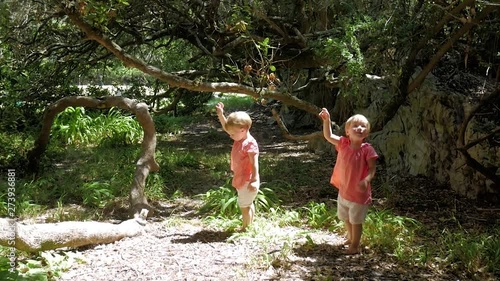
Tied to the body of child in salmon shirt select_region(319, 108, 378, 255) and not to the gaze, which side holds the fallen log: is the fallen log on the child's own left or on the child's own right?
on the child's own right

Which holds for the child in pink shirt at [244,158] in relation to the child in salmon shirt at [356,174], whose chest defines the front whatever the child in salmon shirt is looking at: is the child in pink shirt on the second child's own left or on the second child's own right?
on the second child's own right

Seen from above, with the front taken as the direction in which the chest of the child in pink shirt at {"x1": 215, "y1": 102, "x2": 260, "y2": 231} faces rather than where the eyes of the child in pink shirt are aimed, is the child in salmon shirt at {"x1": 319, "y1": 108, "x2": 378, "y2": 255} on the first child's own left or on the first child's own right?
on the first child's own left

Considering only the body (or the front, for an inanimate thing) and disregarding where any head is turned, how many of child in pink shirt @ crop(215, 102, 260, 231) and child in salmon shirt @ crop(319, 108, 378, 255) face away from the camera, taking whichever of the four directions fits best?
0

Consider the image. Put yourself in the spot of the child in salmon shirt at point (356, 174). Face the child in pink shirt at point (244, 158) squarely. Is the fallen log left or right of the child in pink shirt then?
left

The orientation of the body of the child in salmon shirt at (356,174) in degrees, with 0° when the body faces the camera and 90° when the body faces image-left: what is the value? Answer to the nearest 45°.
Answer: approximately 0°

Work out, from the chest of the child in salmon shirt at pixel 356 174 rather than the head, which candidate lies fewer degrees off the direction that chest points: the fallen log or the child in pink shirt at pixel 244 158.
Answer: the fallen log
